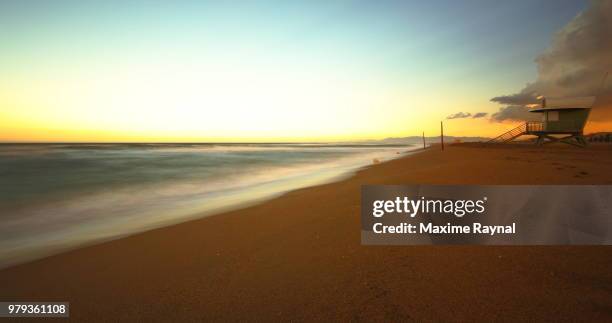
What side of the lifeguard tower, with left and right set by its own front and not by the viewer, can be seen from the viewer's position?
left
